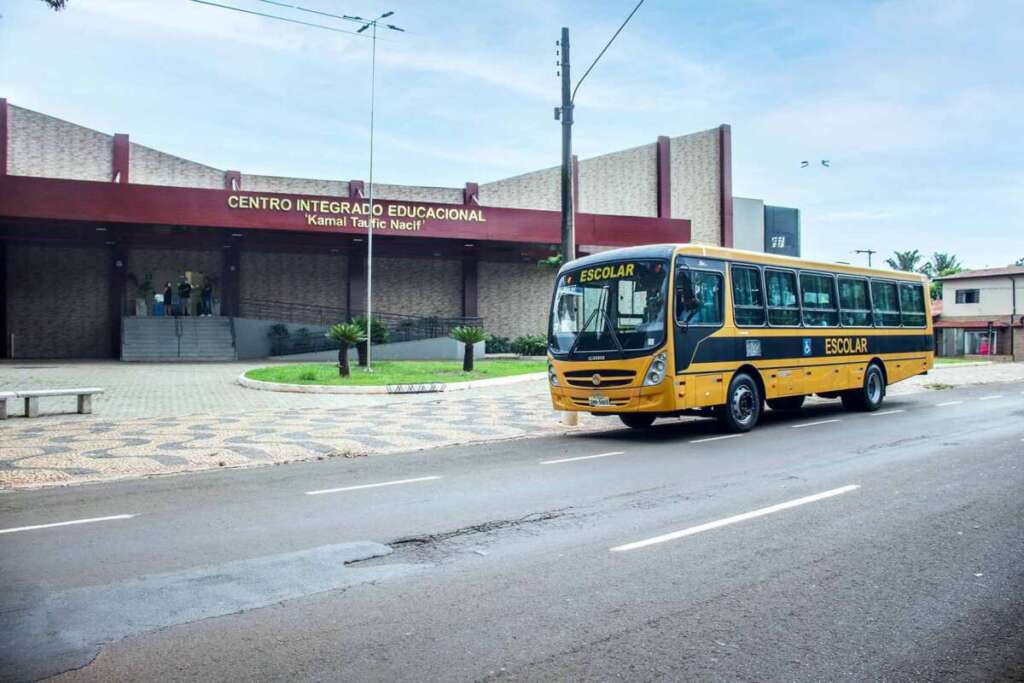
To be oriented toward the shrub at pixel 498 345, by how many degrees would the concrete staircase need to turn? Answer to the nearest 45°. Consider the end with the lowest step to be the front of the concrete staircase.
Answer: approximately 90° to its left

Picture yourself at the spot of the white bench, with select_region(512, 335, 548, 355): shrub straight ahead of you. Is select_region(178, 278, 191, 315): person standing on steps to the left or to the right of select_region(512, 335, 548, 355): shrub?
left

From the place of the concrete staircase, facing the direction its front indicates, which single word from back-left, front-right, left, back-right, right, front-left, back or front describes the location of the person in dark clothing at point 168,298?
back

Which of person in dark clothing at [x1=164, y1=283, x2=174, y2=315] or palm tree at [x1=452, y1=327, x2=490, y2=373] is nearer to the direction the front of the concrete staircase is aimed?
the palm tree

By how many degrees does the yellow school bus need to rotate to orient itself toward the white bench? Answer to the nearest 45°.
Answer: approximately 45° to its right

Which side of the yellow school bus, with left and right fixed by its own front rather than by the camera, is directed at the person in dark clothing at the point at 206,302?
right

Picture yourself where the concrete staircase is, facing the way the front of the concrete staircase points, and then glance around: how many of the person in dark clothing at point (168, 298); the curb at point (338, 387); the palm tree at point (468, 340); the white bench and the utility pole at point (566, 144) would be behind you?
1

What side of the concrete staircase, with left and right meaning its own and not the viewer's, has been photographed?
front

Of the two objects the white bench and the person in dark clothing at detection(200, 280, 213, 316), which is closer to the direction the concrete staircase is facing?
the white bench

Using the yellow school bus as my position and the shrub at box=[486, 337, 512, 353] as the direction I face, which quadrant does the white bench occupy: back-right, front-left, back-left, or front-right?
front-left

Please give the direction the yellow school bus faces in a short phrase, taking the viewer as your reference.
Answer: facing the viewer and to the left of the viewer

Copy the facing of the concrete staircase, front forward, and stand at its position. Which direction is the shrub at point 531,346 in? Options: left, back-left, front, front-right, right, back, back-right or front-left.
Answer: left

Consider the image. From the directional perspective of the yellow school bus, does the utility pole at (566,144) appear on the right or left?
on its right

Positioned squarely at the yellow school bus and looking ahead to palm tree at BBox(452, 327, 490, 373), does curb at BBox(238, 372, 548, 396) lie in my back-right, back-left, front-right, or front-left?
front-left

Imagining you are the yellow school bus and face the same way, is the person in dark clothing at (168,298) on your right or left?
on your right
